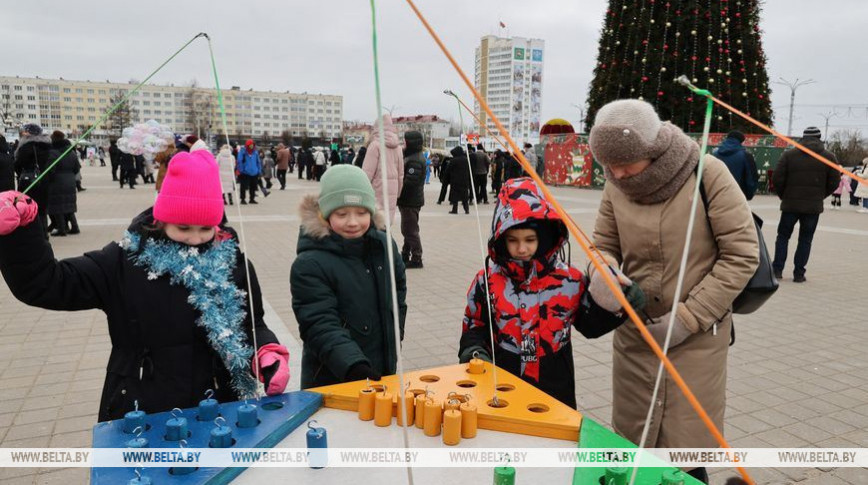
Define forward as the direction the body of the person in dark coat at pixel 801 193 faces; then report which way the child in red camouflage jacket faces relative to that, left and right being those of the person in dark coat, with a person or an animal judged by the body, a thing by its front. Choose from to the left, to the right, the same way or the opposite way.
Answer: the opposite way

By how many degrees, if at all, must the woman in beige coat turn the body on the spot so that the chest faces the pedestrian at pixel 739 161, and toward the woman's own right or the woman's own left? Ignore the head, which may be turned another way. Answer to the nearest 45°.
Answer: approximately 135° to the woman's own right

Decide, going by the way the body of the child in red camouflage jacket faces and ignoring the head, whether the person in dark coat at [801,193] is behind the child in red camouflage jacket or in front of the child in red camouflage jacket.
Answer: behind

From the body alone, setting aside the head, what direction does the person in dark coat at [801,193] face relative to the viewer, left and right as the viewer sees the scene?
facing away from the viewer

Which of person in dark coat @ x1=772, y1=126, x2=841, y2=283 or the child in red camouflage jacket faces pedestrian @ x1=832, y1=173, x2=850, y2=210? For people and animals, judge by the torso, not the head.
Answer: the person in dark coat

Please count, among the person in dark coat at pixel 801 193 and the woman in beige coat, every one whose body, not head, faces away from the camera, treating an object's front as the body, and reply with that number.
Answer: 1

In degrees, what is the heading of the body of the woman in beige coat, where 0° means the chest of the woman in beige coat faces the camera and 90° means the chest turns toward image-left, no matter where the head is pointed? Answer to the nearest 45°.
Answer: approximately 45°

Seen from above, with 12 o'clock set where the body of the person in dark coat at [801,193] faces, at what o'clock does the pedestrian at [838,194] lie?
The pedestrian is roughly at 12 o'clock from the person in dark coat.

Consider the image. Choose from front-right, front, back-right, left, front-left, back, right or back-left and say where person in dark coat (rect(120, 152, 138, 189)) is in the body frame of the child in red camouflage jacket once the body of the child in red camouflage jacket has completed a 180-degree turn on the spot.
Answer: front-left

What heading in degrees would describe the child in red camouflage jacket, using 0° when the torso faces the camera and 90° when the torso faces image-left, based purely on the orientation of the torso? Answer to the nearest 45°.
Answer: approximately 0°
